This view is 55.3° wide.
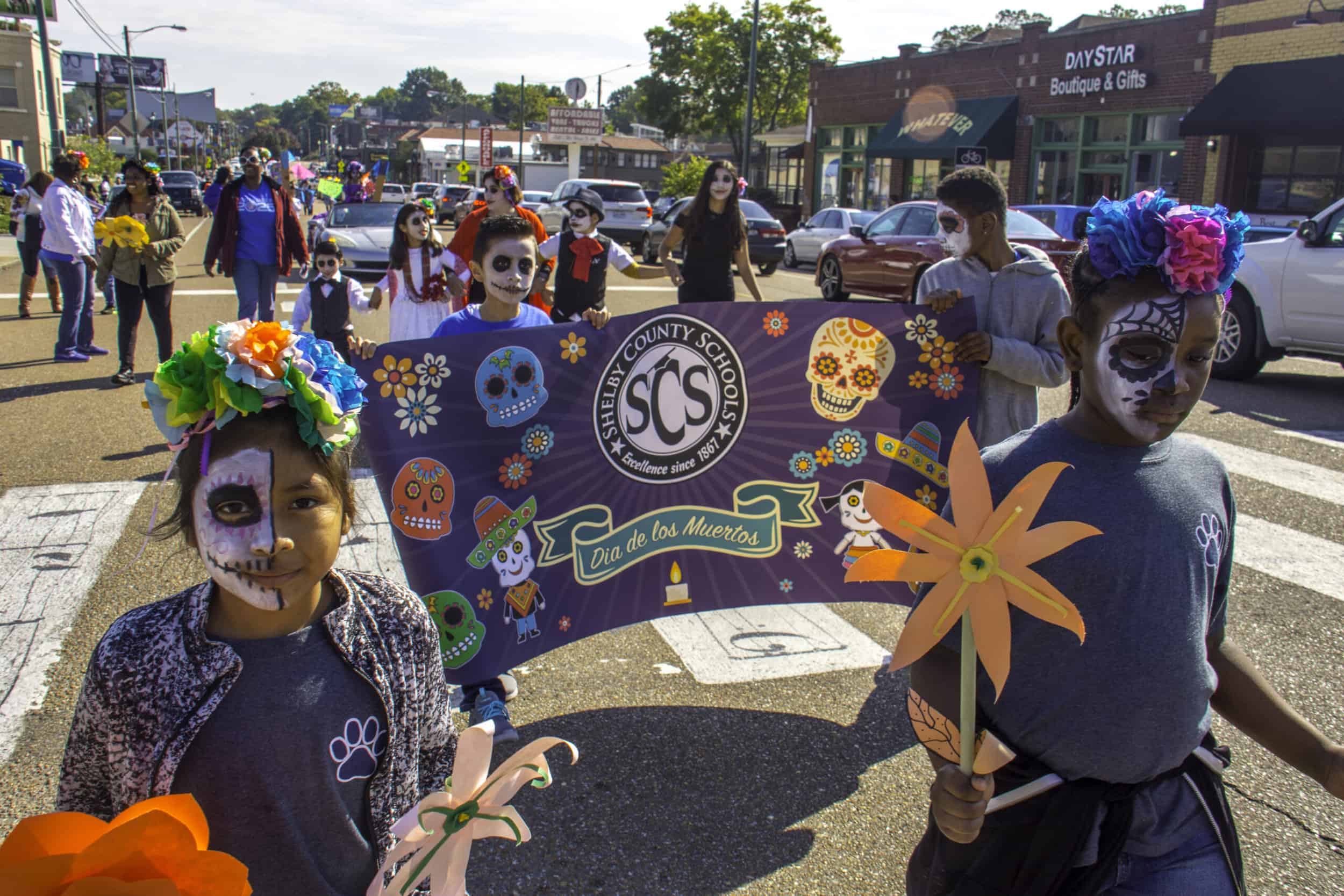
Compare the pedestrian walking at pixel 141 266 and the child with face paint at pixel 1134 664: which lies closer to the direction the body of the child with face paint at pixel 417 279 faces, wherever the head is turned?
the child with face paint

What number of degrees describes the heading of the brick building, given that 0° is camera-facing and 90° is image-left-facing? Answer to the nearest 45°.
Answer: approximately 45°

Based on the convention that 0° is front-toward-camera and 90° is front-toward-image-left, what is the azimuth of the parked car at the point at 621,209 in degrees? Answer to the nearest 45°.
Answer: approximately 135°

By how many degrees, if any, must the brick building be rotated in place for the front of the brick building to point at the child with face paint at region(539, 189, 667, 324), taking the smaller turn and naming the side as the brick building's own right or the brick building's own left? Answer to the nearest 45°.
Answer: approximately 45° to the brick building's own left
